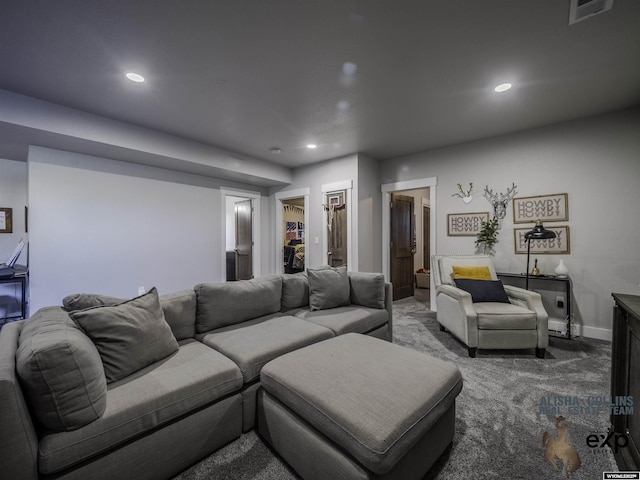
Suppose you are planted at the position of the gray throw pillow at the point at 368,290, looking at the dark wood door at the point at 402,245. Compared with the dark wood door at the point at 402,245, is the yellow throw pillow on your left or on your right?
right

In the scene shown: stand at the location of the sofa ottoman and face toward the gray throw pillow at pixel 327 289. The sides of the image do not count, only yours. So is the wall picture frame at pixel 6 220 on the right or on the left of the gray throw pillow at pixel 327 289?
left

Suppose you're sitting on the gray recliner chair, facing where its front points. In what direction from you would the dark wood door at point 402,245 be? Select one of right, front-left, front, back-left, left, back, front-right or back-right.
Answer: back

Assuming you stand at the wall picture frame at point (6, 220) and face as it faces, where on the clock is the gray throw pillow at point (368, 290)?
The gray throw pillow is roughly at 11 o'clock from the wall picture frame.

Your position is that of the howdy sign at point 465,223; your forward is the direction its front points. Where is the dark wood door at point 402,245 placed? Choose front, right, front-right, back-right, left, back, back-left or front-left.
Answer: back-right

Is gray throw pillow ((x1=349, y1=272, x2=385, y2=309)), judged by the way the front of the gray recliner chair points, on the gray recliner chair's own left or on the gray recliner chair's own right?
on the gray recliner chair's own right

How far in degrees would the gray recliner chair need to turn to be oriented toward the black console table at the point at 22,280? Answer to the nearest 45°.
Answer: approximately 90° to its right
